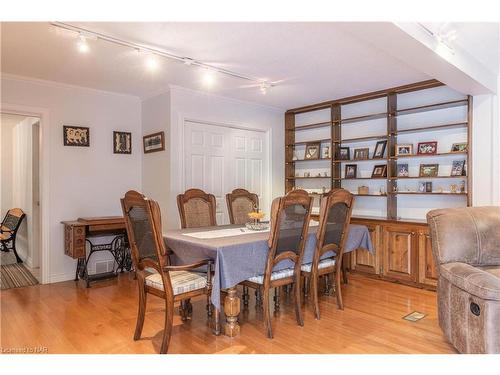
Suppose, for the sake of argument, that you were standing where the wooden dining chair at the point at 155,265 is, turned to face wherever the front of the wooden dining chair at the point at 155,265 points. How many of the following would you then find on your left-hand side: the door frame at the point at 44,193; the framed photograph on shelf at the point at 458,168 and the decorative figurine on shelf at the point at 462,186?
1

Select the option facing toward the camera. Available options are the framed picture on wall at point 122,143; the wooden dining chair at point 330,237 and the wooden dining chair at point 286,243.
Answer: the framed picture on wall

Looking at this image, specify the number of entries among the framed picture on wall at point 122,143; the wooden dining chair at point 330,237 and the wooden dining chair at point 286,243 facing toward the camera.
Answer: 1

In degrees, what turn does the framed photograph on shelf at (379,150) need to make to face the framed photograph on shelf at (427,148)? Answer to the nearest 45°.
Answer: approximately 90° to its left

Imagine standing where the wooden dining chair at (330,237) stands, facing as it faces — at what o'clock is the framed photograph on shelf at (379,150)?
The framed photograph on shelf is roughly at 2 o'clock from the wooden dining chair.

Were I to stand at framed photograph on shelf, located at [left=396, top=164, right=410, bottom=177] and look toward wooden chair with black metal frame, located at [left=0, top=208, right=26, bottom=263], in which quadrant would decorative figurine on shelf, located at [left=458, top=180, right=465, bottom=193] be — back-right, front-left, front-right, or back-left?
back-left

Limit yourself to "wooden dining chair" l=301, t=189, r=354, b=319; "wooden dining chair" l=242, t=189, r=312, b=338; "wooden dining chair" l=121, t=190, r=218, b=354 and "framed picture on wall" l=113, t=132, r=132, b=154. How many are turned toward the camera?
1

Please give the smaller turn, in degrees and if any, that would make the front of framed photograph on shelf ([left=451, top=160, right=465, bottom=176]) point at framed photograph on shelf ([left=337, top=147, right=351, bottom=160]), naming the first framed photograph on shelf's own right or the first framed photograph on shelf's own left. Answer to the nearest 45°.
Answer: approximately 45° to the first framed photograph on shelf's own right

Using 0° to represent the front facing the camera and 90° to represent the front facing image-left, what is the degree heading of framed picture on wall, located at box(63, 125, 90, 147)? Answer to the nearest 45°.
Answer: approximately 315°

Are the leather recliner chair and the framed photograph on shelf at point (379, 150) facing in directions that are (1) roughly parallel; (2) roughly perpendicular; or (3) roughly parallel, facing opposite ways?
roughly perpendicular

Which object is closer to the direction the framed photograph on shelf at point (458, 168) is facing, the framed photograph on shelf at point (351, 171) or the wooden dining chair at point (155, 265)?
the wooden dining chair

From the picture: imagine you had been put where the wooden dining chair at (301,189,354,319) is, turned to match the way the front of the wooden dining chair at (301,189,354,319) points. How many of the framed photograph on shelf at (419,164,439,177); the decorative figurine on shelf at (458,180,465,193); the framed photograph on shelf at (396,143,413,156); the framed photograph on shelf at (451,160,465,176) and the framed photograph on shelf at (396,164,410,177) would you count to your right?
5

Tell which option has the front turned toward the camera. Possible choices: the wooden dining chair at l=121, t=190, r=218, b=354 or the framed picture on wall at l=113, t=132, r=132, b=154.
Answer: the framed picture on wall

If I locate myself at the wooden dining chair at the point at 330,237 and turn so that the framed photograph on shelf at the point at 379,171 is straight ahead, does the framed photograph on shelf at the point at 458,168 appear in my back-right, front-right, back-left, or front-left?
front-right

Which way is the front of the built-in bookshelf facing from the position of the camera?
facing the viewer and to the left of the viewer

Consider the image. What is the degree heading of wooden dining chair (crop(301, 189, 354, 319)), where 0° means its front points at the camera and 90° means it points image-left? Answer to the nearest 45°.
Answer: approximately 135°

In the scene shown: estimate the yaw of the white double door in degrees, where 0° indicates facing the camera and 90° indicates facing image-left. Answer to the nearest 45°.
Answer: approximately 315°

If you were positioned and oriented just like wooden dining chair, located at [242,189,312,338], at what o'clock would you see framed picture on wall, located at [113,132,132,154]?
The framed picture on wall is roughly at 12 o'clock from the wooden dining chair.
